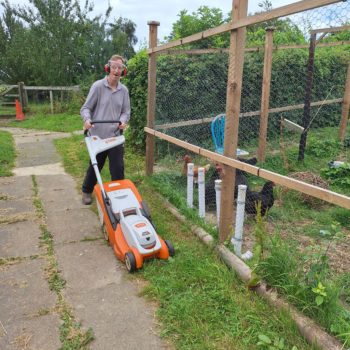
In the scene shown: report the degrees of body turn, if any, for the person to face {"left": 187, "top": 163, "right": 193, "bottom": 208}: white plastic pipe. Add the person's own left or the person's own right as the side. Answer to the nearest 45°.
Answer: approximately 90° to the person's own left

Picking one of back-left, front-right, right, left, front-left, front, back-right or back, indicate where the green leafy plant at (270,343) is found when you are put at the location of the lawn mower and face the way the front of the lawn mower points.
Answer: front

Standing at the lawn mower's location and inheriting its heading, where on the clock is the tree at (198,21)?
The tree is roughly at 8 o'clock from the lawn mower.

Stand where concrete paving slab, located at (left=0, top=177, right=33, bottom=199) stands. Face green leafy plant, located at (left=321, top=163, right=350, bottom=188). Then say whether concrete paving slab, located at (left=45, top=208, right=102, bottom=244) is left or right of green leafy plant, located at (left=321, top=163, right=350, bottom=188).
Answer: right

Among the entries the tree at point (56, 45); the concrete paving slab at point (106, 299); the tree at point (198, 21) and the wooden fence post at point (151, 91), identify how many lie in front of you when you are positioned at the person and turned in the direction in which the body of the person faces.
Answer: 1

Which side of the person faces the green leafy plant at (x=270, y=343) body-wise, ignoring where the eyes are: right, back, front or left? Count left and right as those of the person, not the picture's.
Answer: front

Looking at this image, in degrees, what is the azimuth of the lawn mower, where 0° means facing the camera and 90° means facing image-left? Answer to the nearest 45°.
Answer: approximately 315°

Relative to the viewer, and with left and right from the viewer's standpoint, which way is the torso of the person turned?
facing the viewer

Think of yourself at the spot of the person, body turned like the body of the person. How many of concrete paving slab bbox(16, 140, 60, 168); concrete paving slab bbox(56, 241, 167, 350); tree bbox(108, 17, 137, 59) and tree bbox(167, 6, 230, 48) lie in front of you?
1

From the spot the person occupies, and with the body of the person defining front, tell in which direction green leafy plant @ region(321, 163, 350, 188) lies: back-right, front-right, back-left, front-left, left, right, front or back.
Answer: left

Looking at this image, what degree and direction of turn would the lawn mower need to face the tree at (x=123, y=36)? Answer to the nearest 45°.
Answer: approximately 135° to its left

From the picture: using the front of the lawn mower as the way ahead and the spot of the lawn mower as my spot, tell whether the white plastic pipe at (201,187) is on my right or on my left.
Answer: on my left
